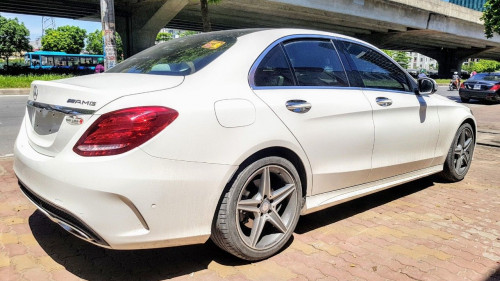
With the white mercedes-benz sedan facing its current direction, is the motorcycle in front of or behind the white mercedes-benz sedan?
in front

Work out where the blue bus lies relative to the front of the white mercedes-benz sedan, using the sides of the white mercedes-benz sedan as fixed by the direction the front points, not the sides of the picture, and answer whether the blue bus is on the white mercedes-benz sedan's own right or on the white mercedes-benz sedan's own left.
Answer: on the white mercedes-benz sedan's own left

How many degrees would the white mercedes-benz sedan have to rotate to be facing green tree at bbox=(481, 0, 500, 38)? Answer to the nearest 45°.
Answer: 0° — it already faces it

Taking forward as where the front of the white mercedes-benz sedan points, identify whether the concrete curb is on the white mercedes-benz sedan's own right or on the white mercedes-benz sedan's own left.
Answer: on the white mercedes-benz sedan's own left

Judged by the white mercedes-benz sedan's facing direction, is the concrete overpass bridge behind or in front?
in front

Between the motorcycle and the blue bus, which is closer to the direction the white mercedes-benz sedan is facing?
the motorcycle

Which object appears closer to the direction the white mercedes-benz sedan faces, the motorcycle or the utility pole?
the motorcycle

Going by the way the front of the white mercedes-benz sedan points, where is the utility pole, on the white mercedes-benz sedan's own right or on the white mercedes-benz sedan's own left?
on the white mercedes-benz sedan's own left

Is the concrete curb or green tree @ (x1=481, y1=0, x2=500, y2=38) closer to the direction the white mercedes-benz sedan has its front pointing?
the green tree

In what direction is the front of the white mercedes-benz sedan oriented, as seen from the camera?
facing away from the viewer and to the right of the viewer
